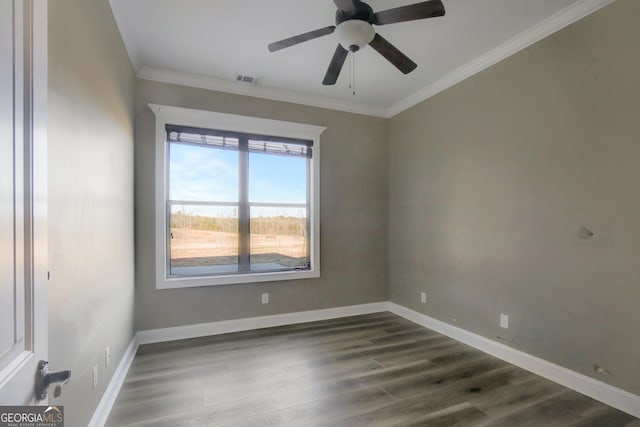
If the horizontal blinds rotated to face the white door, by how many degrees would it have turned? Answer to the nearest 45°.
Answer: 0° — it already faces it

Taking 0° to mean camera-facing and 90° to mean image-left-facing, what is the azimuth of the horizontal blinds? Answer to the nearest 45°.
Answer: approximately 0°
